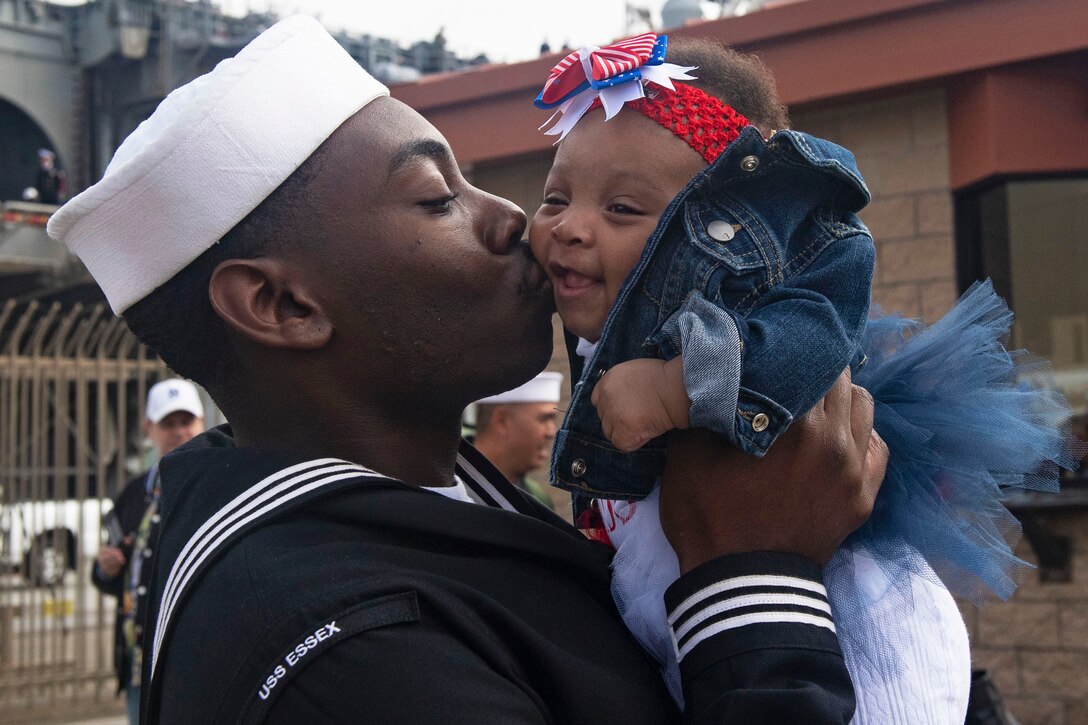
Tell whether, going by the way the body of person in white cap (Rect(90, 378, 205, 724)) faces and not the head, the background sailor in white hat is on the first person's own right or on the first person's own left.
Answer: on the first person's own left

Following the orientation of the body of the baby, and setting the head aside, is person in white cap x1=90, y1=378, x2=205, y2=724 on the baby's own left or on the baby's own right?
on the baby's own right

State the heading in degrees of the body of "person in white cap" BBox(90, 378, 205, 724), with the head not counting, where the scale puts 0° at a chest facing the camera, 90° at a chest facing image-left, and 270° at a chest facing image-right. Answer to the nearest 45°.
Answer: approximately 0°

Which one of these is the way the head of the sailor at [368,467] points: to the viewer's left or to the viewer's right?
to the viewer's right

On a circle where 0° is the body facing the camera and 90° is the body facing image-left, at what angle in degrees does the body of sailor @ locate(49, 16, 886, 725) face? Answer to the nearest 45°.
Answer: approximately 270°

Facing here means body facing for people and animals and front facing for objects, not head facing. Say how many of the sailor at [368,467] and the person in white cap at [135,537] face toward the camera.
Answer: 1
